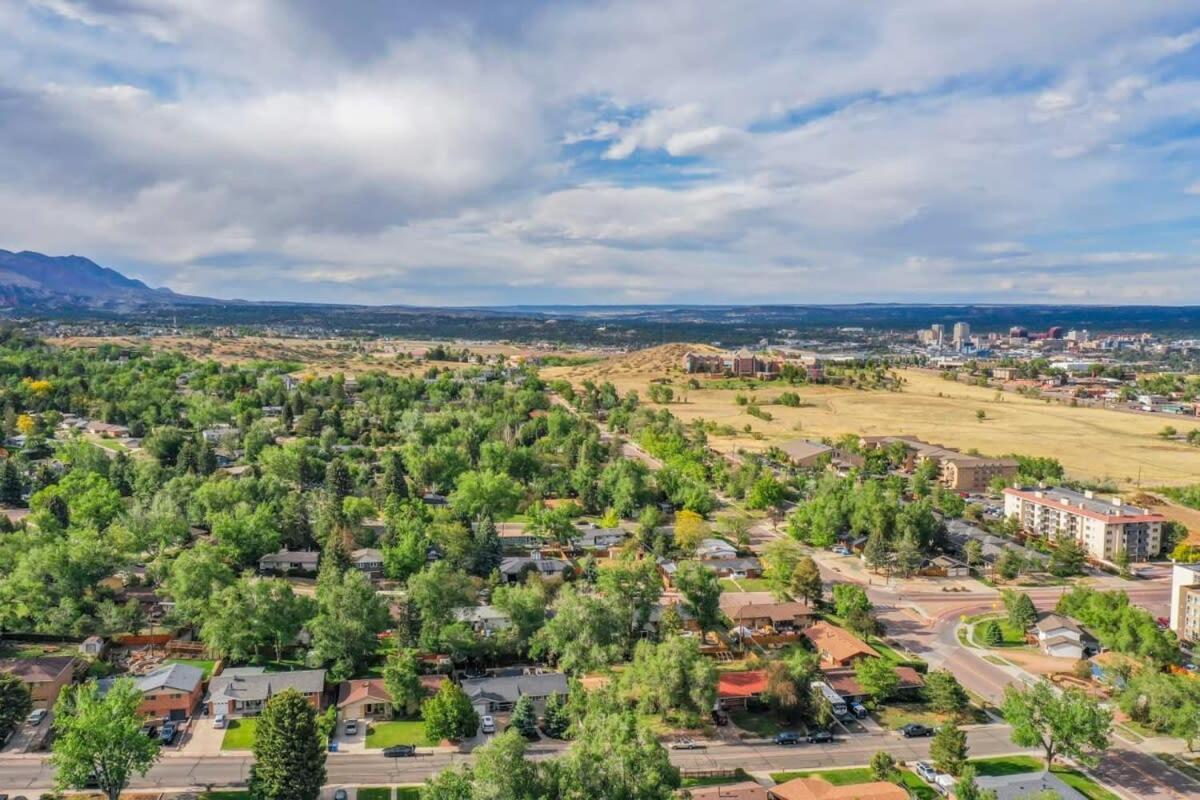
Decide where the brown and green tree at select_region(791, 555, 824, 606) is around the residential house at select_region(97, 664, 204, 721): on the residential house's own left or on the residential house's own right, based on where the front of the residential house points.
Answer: on the residential house's own left

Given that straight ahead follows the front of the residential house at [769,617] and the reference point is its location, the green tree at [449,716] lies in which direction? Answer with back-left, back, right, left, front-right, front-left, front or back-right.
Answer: back-left

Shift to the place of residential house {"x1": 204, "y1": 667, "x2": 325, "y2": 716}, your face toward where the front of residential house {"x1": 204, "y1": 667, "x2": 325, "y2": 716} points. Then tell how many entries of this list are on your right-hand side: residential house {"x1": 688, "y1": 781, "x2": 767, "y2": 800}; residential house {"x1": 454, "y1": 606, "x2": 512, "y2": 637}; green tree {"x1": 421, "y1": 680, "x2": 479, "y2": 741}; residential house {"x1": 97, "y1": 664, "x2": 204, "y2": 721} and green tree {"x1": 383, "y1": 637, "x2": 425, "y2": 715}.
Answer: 1

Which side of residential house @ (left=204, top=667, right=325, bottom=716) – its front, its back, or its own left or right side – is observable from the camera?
front

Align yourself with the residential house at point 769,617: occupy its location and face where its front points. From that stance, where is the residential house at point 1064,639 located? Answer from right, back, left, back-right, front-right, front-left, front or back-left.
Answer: right

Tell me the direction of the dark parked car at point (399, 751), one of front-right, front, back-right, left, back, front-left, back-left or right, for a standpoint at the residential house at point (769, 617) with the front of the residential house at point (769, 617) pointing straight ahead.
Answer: back-left

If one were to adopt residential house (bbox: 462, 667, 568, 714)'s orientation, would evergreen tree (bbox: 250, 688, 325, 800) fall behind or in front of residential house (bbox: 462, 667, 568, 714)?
in front

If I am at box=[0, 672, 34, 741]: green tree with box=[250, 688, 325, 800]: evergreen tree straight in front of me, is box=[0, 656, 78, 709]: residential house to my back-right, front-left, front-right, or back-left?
back-left

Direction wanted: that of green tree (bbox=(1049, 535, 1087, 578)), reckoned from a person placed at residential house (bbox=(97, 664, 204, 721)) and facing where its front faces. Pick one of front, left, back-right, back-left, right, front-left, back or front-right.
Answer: left

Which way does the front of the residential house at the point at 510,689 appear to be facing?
toward the camera

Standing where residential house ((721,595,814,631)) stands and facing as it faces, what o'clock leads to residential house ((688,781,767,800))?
residential house ((688,781,767,800)) is roughly at 6 o'clock from residential house ((721,595,814,631)).

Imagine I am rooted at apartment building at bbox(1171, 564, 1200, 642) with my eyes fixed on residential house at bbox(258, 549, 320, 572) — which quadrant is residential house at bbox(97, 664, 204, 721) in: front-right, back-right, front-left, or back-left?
front-left

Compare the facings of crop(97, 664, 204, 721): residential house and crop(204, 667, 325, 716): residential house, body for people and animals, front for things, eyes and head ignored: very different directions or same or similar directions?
same or similar directions

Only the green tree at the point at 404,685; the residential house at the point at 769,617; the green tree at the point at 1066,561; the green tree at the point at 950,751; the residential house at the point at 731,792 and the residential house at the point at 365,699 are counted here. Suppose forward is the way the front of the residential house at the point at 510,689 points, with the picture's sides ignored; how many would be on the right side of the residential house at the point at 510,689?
2

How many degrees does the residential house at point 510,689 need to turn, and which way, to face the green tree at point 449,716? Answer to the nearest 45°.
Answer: approximately 45° to its right

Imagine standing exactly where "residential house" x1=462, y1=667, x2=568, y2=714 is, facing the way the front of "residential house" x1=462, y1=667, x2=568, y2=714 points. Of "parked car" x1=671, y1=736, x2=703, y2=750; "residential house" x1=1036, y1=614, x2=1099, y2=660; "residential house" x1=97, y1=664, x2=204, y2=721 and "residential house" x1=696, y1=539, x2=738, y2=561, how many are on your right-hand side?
1
